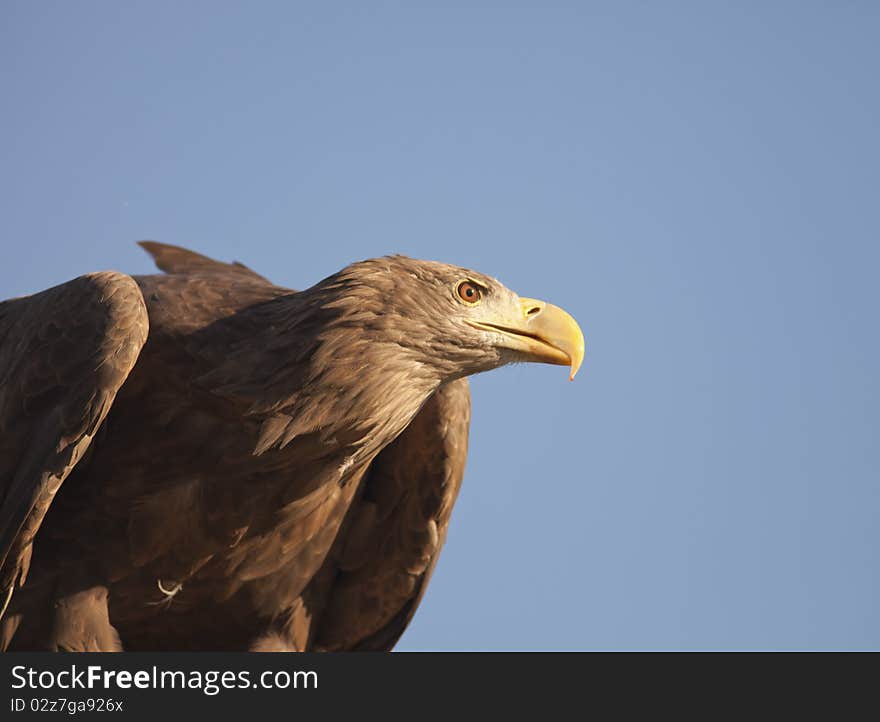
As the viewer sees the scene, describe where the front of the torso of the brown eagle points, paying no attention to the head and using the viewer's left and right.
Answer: facing the viewer and to the right of the viewer
